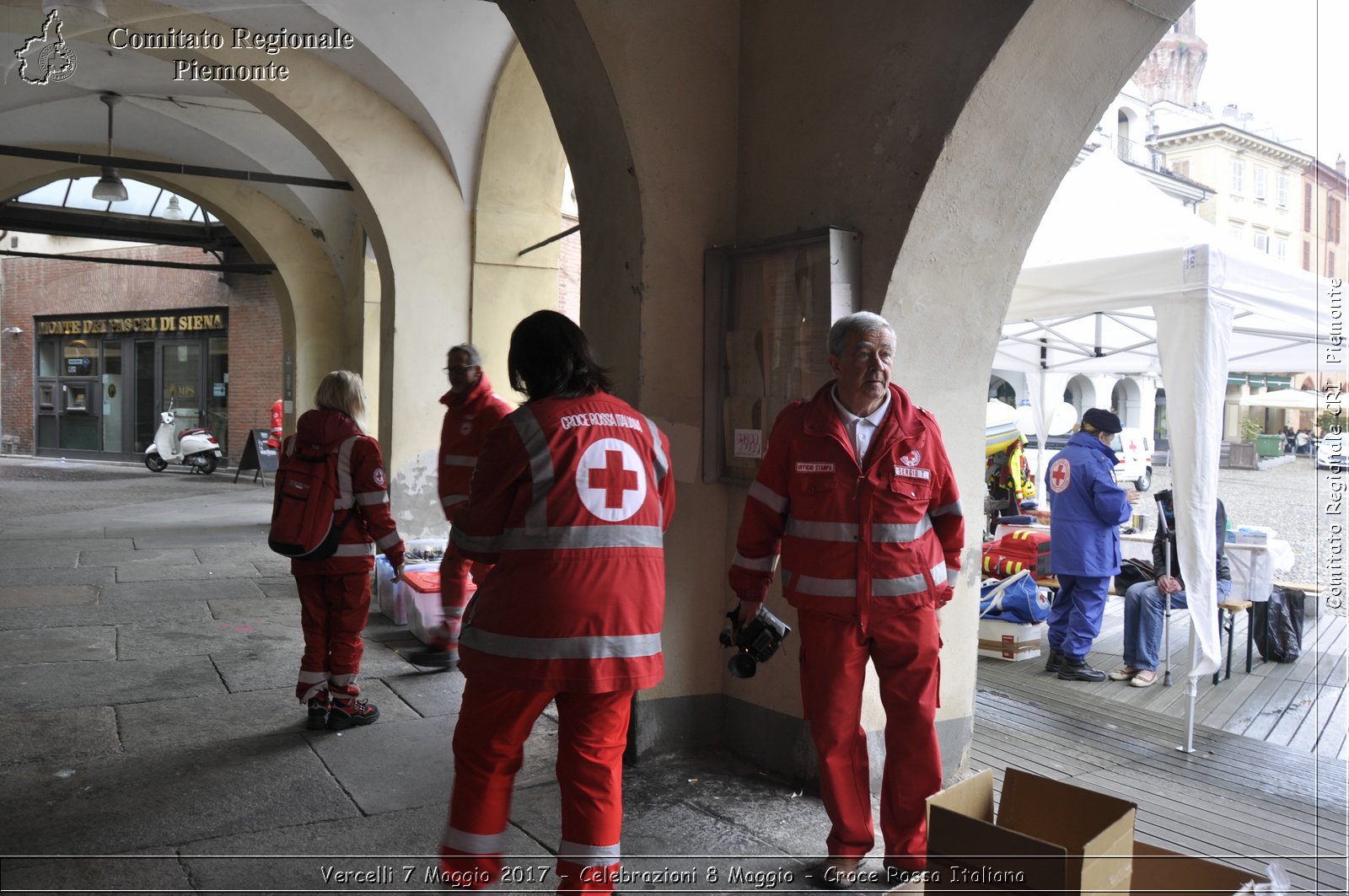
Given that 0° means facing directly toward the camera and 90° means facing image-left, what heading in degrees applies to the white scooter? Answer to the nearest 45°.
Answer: approximately 90°

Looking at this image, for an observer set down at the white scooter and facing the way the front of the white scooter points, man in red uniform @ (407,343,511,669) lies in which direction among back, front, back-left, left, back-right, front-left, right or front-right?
left

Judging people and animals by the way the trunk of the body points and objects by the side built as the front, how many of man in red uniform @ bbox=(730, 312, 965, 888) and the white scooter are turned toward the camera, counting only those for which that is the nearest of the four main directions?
1

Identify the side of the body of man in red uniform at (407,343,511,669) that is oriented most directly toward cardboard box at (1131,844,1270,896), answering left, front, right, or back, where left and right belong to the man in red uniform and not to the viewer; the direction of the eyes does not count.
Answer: left

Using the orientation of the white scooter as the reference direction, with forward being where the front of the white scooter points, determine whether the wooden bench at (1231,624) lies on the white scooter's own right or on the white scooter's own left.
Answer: on the white scooter's own left

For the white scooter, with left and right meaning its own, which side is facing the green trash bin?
back

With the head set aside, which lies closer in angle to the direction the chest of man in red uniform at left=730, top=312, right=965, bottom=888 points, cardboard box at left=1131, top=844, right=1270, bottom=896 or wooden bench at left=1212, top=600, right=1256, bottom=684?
the cardboard box

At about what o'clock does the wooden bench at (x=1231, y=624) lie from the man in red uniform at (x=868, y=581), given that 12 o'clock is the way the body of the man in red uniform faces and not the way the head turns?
The wooden bench is roughly at 7 o'clock from the man in red uniform.

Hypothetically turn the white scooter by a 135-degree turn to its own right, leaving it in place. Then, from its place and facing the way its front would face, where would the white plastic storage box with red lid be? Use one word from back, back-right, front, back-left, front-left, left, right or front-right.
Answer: back-right

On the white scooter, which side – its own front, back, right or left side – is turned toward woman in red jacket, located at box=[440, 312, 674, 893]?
left
